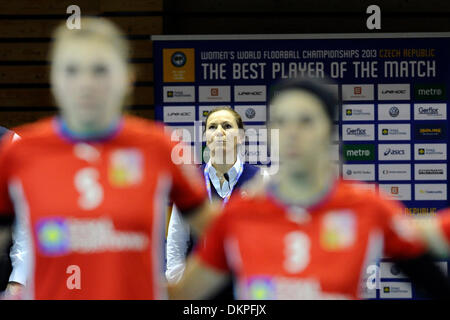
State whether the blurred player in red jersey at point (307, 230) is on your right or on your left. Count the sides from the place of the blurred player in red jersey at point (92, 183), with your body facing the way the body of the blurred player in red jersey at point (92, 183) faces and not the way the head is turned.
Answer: on your left

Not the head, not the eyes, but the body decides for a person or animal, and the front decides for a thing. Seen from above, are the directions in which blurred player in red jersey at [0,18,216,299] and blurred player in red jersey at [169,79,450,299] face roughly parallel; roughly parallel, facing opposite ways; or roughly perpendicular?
roughly parallel

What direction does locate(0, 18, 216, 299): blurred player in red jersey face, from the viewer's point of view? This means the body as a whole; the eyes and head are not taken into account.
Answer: toward the camera

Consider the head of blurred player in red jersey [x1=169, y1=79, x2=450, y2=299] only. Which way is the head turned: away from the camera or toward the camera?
toward the camera
